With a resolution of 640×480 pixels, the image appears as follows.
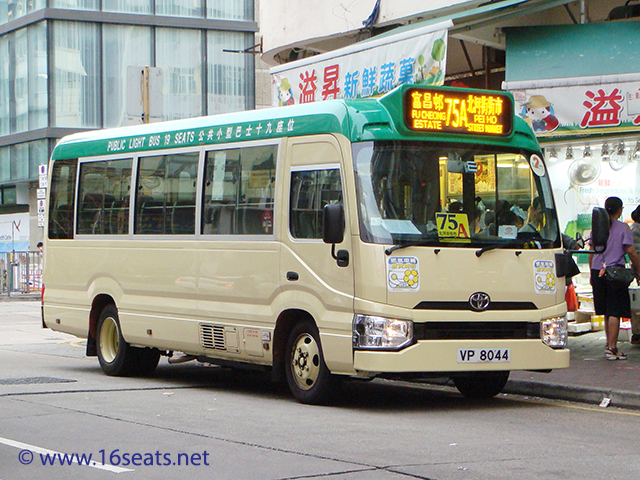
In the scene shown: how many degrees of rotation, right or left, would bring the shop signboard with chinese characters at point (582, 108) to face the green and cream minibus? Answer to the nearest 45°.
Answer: approximately 45° to its right

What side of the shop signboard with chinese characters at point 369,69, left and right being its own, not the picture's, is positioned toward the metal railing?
right

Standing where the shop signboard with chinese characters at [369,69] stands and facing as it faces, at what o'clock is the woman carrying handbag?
The woman carrying handbag is roughly at 9 o'clock from the shop signboard with chinese characters.

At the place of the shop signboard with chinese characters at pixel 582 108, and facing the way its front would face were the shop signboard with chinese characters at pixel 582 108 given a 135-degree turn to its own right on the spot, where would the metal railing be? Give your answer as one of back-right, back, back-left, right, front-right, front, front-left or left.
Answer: front

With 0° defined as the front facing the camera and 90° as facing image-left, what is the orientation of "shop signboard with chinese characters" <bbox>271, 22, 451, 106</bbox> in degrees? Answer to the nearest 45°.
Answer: approximately 45°

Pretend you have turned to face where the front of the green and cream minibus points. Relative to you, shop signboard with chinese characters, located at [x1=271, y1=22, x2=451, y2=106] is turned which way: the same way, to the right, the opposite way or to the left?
to the right

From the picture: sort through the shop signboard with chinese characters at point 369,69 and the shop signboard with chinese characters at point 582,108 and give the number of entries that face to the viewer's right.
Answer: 0

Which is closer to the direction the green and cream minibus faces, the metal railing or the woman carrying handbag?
the woman carrying handbag

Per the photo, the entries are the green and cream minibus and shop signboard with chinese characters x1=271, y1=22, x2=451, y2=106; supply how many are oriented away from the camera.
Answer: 0

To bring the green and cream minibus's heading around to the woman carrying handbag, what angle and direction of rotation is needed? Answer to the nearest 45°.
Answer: approximately 90° to its left

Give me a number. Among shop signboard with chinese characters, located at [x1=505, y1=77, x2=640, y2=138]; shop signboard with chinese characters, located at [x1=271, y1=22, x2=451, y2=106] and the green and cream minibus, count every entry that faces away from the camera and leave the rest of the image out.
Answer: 0

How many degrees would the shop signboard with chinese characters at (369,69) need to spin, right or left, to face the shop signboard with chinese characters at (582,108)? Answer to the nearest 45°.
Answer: approximately 90° to its left

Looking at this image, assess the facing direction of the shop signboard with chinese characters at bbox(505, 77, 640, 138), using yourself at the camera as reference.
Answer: facing the viewer

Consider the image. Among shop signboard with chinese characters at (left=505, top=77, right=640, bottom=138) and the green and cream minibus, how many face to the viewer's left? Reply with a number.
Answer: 0
